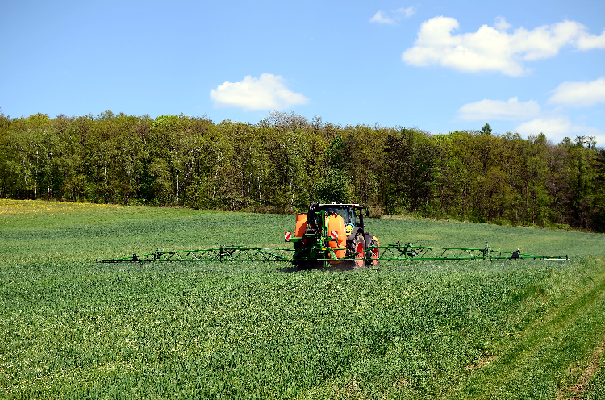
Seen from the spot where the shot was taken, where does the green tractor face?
facing away from the viewer and to the right of the viewer
